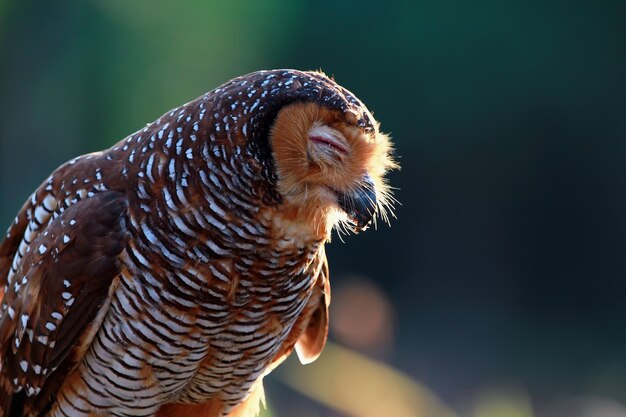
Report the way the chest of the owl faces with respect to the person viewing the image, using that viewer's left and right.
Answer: facing the viewer and to the right of the viewer
